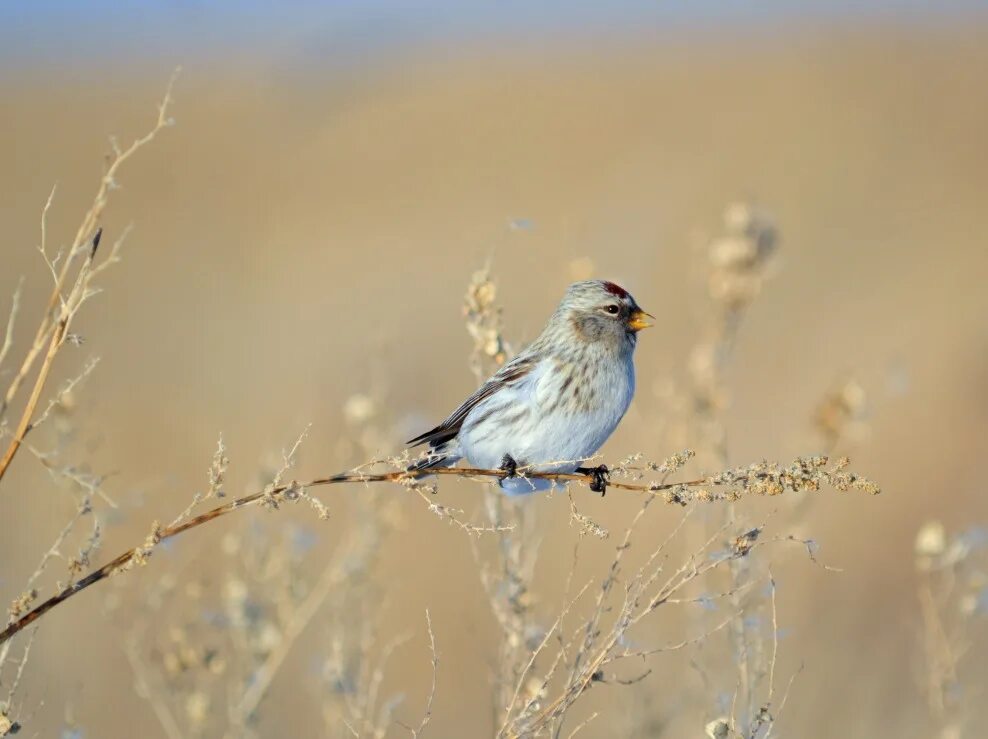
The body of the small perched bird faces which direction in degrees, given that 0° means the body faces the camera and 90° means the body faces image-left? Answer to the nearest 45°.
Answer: approximately 270°

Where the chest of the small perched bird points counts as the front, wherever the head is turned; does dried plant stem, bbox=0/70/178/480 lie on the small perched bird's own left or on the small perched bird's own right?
on the small perched bird's own right
